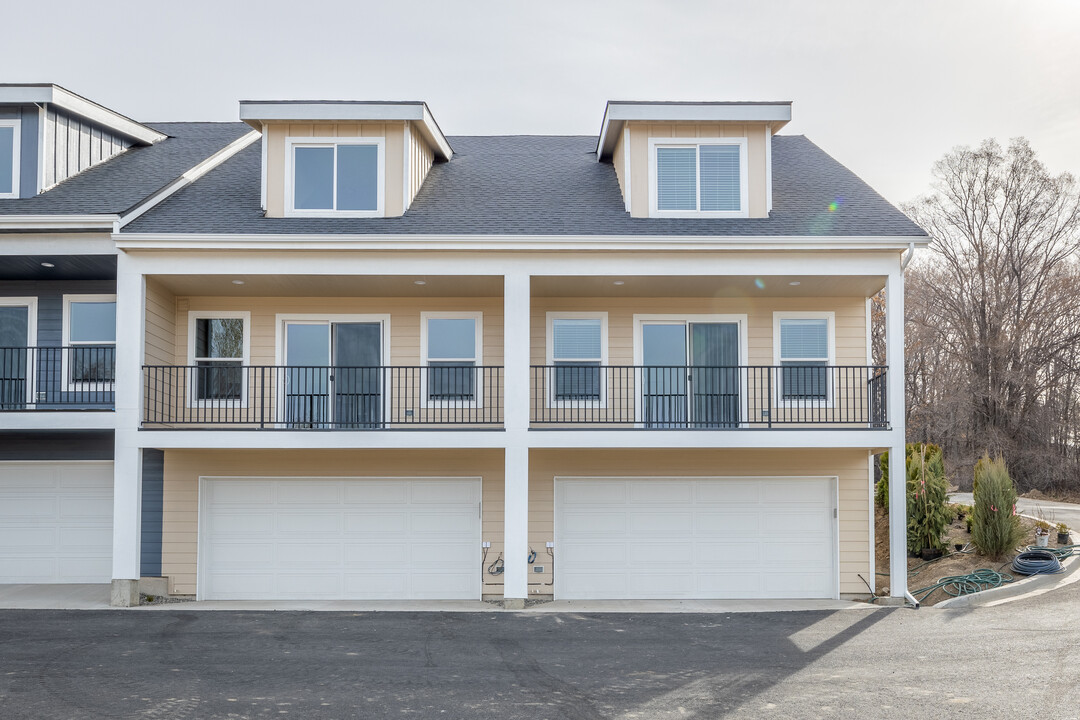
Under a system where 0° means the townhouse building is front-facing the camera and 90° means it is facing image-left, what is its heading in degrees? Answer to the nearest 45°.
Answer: approximately 0°

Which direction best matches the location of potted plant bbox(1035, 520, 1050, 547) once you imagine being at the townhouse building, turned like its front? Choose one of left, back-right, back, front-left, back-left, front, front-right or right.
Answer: left

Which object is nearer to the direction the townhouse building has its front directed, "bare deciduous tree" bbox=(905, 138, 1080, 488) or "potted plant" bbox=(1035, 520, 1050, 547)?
the potted plant

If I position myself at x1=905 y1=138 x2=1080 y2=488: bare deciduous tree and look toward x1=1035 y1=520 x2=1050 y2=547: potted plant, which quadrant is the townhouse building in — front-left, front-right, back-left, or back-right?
front-right

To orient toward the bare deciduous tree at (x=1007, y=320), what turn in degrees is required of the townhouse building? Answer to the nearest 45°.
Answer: approximately 135° to its left
